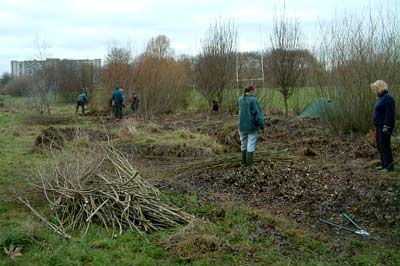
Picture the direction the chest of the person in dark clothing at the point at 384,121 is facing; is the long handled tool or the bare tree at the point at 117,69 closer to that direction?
the bare tree

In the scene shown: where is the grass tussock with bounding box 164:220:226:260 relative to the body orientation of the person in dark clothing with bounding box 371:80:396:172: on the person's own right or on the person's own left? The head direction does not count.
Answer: on the person's own left

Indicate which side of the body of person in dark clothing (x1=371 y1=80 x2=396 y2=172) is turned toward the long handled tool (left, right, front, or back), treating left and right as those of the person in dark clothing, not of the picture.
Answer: left

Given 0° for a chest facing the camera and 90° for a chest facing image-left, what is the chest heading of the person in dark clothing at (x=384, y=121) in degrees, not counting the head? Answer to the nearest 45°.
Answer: approximately 90°

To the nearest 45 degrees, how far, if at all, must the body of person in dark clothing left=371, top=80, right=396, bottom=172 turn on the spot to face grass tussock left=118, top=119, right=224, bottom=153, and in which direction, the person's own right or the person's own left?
approximately 45° to the person's own right

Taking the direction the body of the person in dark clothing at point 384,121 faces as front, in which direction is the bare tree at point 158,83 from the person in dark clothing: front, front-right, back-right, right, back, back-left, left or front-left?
front-right

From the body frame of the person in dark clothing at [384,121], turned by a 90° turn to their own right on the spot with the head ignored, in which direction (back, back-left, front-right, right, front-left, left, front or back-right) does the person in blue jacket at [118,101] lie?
front-left

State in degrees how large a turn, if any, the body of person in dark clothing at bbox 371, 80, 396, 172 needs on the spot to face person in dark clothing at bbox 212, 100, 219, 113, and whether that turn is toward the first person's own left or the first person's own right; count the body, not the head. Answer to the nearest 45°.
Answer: approximately 45° to the first person's own right
